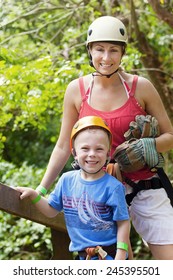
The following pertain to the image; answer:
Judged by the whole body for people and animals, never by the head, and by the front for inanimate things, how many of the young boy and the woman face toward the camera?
2

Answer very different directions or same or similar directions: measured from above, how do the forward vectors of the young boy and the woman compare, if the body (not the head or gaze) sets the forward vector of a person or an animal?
same or similar directions

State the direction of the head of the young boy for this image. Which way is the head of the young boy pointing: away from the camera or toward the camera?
toward the camera

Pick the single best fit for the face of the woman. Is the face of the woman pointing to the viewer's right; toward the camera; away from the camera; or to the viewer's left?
toward the camera

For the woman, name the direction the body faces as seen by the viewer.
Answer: toward the camera

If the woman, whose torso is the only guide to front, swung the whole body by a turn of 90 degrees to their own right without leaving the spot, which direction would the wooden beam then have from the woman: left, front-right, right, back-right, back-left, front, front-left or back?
front

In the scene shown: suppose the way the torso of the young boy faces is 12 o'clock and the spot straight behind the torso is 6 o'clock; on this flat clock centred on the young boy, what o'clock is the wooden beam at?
The wooden beam is roughly at 4 o'clock from the young boy.

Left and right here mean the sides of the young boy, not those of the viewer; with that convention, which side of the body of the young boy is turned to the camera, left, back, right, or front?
front
